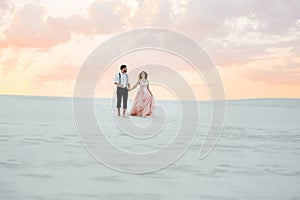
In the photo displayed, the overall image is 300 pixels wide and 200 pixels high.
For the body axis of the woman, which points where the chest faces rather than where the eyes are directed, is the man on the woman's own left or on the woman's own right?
on the woman's own right

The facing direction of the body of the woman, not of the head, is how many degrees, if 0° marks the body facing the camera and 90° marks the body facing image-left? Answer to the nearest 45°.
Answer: approximately 0°
